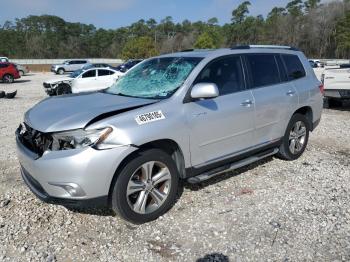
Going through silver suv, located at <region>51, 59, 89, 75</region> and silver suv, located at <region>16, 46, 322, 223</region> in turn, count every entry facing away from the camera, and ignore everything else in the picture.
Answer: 0

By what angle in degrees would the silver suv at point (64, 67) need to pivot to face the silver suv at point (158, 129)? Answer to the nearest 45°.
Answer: approximately 45° to its left

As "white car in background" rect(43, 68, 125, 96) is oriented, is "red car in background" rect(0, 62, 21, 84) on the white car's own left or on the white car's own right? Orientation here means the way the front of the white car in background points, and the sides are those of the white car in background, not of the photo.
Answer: on the white car's own right

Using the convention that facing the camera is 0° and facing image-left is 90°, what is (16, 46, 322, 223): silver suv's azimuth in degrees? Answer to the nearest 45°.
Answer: approximately 45°

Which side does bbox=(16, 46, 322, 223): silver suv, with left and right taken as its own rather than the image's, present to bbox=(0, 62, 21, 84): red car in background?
right

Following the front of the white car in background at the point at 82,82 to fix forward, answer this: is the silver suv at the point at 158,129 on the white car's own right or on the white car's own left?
on the white car's own left

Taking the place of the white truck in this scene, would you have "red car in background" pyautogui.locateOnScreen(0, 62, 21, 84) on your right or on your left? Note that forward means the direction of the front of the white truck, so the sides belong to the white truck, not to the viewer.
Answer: on your left

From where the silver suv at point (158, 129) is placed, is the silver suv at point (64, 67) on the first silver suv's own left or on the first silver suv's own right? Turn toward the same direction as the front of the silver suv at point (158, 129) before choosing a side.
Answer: on the first silver suv's own right

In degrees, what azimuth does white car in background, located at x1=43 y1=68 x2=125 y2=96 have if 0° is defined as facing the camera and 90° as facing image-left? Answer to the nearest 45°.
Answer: approximately 45°

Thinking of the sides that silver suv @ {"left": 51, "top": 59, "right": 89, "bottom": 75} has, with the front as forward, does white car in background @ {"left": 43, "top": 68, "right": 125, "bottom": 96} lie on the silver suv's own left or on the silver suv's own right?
on the silver suv's own left

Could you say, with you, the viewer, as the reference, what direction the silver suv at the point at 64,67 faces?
facing the viewer and to the left of the viewer

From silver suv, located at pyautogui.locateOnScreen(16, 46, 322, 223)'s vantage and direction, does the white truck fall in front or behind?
behind
